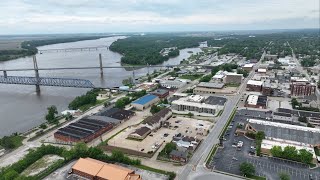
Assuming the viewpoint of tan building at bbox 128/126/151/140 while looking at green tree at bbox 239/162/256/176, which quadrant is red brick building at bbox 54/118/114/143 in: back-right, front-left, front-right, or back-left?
back-right

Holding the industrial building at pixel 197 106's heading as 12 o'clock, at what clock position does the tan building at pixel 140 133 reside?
The tan building is roughly at 1 o'clock from the industrial building.

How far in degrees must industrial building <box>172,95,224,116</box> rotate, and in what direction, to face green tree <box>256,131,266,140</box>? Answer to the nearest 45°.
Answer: approximately 45° to its left

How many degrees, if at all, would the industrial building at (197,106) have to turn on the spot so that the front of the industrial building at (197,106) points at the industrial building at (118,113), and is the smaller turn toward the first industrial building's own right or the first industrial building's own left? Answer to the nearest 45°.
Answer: approximately 90° to the first industrial building's own right

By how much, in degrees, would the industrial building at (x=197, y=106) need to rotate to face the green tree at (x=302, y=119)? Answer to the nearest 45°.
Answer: approximately 90° to its left

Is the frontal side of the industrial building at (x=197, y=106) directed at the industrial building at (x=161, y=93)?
no

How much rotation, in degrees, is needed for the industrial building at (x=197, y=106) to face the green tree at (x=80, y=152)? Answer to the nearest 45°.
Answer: approximately 45° to its right

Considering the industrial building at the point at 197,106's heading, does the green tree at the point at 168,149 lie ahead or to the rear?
ahead

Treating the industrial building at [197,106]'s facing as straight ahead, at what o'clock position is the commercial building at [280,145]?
the commercial building at [280,145] is roughly at 11 o'clock from the industrial building at [197,106].

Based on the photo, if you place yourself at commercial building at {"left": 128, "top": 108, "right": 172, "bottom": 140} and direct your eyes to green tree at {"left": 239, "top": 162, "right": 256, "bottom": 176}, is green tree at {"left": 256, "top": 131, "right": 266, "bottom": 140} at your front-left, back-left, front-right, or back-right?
front-left

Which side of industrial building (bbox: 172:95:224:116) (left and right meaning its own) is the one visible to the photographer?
front

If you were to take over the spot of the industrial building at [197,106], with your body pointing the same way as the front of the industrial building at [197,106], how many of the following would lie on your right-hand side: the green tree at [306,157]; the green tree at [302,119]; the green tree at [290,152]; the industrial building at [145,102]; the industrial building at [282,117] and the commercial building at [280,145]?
1

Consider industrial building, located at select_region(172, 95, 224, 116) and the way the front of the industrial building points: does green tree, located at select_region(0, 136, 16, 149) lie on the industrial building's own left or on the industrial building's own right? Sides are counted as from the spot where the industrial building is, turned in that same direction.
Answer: on the industrial building's own right

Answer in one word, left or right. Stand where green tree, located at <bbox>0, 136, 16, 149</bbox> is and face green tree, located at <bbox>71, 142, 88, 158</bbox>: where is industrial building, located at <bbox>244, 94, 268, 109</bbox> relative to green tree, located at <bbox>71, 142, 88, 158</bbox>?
left

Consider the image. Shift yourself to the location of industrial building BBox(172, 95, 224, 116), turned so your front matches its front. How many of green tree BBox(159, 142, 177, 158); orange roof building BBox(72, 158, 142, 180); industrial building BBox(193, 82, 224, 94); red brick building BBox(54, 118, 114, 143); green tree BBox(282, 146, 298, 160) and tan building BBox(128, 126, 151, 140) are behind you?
1

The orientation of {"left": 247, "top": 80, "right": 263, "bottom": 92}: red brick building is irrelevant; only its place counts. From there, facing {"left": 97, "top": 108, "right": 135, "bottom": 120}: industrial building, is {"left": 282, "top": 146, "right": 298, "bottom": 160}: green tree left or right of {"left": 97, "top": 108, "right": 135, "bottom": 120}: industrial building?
left

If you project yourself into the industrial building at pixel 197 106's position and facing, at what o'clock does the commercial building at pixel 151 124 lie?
the commercial building at pixel 151 124 is roughly at 1 o'clock from the industrial building at pixel 197 106.

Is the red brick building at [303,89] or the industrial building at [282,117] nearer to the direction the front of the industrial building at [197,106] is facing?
the industrial building

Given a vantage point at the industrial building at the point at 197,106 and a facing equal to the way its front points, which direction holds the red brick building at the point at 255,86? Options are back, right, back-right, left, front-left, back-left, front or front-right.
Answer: back-left

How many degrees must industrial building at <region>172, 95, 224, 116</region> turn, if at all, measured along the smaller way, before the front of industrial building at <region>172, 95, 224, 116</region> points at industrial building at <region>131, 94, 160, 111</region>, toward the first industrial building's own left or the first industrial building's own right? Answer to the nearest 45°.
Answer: approximately 90° to the first industrial building's own right

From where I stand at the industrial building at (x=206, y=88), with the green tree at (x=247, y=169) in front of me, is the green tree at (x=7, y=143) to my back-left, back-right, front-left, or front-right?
front-right

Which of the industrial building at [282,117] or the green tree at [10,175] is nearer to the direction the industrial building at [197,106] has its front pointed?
the green tree

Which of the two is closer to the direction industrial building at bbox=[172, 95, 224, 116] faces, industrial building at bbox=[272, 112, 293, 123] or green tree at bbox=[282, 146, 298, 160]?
the green tree
